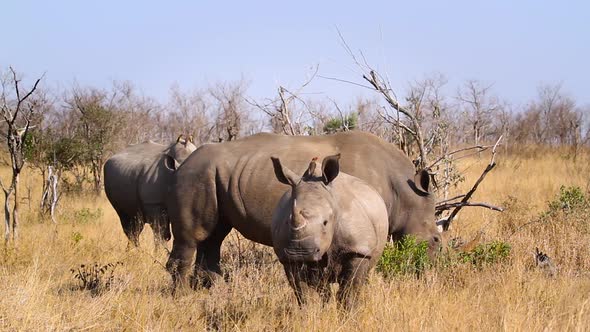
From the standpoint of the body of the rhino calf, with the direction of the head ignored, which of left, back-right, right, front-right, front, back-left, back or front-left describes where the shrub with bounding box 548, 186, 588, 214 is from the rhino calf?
back-left

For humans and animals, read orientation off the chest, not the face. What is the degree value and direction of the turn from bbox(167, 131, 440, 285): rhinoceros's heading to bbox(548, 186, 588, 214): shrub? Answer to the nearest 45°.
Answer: approximately 45° to its left

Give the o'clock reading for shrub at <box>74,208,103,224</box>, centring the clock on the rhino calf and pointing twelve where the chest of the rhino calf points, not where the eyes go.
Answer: The shrub is roughly at 5 o'clock from the rhino calf.

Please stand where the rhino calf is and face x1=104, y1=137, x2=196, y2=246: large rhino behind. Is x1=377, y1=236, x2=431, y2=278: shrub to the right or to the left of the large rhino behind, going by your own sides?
right

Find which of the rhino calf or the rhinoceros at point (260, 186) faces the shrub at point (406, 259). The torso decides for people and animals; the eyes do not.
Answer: the rhinoceros

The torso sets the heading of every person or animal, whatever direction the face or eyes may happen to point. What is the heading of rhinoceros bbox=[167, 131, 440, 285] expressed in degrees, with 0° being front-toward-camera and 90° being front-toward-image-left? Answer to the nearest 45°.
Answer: approximately 270°

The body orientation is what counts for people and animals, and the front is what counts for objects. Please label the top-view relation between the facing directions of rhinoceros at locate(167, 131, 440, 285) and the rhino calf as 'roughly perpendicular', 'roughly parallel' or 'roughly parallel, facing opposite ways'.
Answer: roughly perpendicular

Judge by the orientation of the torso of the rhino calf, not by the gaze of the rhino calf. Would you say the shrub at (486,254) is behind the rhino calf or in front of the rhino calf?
behind

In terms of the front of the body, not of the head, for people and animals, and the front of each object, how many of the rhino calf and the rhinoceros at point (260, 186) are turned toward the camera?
1

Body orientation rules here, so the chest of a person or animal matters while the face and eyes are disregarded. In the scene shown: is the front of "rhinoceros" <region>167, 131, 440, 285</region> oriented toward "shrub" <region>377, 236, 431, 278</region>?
yes

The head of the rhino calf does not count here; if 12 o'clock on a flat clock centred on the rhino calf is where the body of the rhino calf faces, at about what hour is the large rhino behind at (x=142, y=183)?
The large rhino behind is roughly at 5 o'clock from the rhino calf.

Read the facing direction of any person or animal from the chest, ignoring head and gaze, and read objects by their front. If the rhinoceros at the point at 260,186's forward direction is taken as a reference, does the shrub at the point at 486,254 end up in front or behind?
in front
